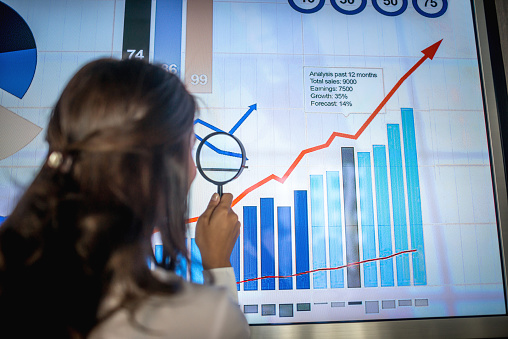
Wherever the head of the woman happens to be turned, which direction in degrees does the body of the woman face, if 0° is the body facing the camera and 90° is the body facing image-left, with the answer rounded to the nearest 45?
approximately 225°

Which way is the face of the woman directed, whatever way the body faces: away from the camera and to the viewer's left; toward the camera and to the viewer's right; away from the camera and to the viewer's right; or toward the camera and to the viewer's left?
away from the camera and to the viewer's right
